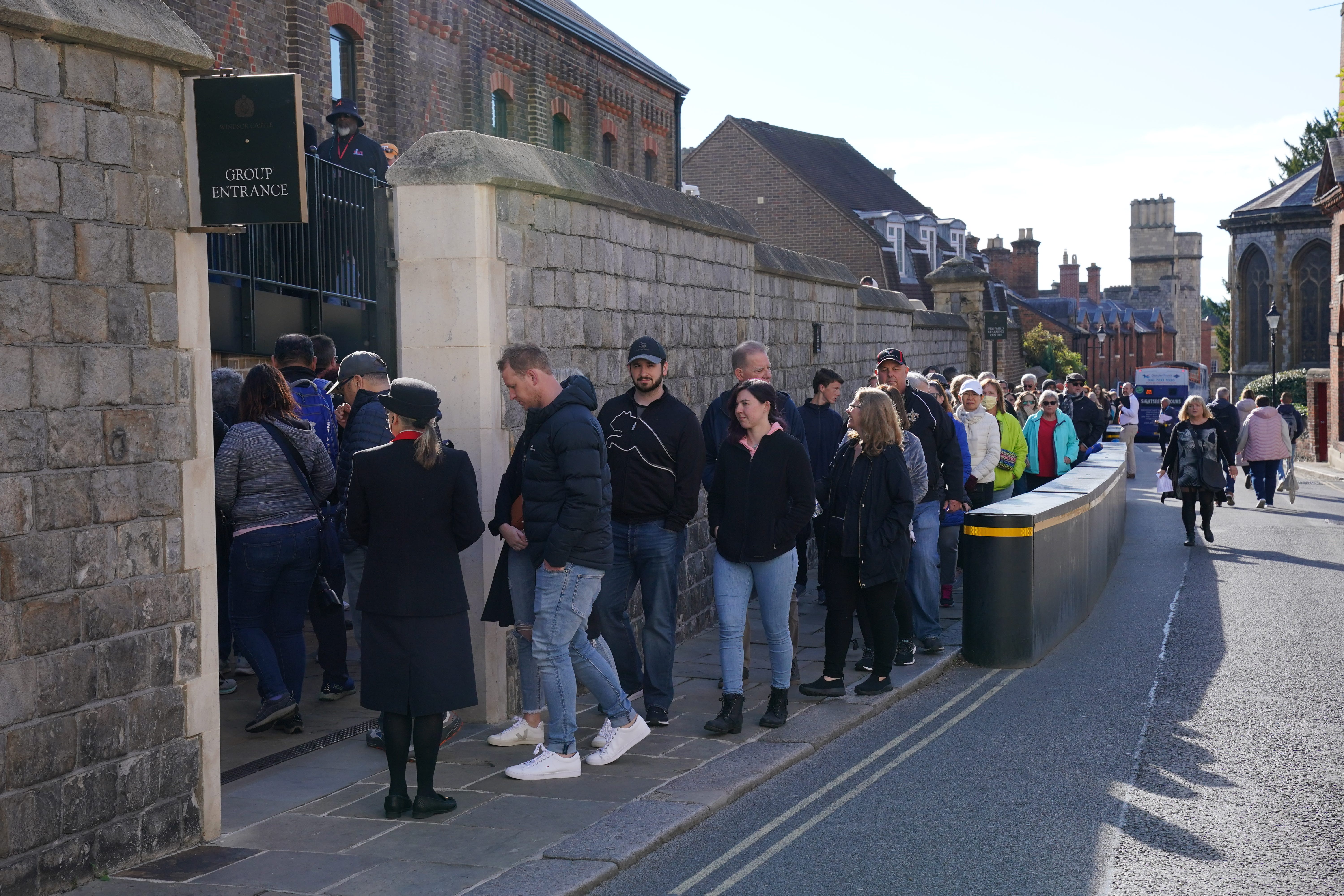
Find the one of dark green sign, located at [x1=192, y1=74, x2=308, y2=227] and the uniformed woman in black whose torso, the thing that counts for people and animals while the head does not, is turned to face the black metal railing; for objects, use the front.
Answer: the uniformed woman in black

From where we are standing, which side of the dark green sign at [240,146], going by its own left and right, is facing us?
front

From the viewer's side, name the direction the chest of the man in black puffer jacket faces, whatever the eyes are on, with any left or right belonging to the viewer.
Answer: facing to the left of the viewer

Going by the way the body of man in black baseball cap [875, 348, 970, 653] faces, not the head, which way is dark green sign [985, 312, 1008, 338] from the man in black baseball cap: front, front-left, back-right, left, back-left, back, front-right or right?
back-right

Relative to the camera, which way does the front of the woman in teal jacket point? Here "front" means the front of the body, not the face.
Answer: toward the camera

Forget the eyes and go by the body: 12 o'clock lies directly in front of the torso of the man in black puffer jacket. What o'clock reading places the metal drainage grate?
The metal drainage grate is roughly at 1 o'clock from the man in black puffer jacket.

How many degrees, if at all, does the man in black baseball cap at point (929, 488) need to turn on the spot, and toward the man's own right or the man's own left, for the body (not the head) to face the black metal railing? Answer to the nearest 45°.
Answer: approximately 45° to the man's own right

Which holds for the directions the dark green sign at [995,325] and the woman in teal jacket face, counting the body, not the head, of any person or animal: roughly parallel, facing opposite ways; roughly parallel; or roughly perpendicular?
roughly parallel

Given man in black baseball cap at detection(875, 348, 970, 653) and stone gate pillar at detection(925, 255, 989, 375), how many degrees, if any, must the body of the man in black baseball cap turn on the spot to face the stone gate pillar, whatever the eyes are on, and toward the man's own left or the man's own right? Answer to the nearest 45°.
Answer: approximately 135° to the man's own right

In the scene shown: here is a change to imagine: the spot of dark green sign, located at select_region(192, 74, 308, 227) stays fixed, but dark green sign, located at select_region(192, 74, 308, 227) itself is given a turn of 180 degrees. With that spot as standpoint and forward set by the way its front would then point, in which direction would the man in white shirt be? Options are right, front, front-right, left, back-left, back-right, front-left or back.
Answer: front-right

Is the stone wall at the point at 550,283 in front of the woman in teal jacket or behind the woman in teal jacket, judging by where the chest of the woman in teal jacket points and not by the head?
in front

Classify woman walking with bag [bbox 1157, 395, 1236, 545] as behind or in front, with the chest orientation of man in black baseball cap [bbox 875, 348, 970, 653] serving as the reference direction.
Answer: behind

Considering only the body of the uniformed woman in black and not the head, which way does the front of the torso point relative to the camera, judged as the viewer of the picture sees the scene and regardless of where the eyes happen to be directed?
away from the camera

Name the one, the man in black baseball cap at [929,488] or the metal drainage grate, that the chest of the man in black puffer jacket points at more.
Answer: the metal drainage grate

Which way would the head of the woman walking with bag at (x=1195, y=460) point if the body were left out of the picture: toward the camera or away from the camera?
toward the camera

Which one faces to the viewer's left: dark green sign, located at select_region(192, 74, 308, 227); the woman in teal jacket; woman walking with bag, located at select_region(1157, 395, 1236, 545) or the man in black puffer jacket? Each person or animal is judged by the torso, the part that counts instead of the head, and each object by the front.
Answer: the man in black puffer jacket

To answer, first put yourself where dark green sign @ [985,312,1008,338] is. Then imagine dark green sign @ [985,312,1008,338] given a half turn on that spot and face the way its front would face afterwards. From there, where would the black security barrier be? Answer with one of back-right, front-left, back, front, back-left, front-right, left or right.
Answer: back

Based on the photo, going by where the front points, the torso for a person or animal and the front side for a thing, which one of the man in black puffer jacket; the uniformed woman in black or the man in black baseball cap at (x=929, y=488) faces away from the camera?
the uniformed woman in black
